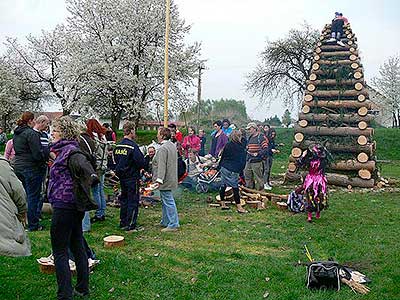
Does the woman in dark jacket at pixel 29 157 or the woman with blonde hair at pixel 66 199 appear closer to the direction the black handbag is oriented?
the woman with blonde hair

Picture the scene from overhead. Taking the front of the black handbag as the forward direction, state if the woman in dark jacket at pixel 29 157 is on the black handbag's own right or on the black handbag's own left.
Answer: on the black handbag's own right

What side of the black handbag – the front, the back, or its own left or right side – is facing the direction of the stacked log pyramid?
back

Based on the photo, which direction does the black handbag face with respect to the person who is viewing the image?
facing the viewer

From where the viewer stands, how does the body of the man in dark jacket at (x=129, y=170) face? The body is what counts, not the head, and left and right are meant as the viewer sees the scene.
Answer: facing away from the viewer and to the right of the viewer

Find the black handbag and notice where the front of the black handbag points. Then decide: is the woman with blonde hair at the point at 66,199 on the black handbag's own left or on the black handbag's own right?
on the black handbag's own right

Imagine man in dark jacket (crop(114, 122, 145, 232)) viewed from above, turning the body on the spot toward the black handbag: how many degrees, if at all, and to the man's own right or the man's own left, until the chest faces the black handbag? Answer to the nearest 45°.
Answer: approximately 90° to the man's own right

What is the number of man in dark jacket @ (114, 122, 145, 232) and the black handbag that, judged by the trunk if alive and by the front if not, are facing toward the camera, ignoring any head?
1

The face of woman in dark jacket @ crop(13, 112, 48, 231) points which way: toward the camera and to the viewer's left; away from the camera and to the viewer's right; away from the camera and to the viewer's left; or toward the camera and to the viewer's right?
away from the camera and to the viewer's right

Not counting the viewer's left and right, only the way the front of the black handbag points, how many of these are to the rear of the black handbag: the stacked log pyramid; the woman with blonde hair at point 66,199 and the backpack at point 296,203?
2
